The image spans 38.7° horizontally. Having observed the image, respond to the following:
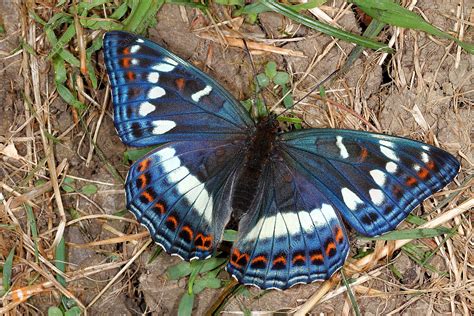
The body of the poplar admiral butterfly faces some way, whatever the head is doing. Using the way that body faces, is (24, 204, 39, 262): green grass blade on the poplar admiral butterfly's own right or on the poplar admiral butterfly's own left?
on the poplar admiral butterfly's own left

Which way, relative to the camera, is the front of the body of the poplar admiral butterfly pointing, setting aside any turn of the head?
away from the camera

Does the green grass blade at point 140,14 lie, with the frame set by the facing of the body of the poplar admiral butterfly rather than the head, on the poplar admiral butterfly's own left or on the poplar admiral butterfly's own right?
on the poplar admiral butterfly's own left
